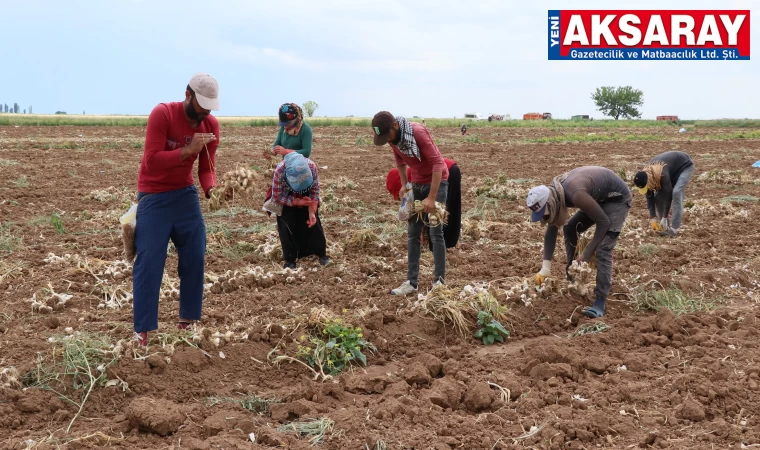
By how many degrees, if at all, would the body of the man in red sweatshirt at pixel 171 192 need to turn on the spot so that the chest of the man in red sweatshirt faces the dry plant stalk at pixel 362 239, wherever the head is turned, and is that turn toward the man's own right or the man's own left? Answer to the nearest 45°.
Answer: approximately 90° to the man's own left

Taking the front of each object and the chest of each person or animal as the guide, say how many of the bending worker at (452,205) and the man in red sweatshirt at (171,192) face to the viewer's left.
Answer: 1

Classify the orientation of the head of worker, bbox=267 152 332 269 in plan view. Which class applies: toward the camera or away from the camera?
toward the camera

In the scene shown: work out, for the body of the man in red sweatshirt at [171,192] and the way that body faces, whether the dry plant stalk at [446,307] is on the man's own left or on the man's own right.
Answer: on the man's own left

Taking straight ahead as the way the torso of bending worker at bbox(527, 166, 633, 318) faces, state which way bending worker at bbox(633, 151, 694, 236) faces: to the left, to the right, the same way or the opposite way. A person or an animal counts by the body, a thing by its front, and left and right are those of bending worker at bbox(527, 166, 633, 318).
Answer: the same way

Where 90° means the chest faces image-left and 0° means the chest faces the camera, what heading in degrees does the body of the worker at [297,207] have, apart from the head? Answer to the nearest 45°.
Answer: approximately 0°

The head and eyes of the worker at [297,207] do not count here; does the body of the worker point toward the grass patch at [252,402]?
yes

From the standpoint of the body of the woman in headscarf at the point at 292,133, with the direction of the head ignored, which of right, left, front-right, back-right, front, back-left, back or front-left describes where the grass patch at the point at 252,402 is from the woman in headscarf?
front-left

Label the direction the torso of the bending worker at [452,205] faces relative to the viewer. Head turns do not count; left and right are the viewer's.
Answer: facing to the left of the viewer

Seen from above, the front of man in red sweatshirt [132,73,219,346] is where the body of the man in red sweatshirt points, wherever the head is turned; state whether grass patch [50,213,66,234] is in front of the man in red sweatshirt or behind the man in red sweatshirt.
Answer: behind

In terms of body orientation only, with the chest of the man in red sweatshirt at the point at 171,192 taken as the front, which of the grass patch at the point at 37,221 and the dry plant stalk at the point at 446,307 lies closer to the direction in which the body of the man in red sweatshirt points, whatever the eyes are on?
the dry plant stalk

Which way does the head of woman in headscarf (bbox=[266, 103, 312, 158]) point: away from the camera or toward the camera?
toward the camera

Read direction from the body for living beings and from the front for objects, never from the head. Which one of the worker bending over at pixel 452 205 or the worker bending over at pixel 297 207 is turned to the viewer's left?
the worker bending over at pixel 452 205

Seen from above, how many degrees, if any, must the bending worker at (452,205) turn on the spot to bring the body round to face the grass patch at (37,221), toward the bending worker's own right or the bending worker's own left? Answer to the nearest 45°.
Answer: approximately 45° to the bending worker's own right

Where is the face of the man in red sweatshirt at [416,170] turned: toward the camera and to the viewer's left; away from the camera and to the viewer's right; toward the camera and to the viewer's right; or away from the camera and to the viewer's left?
toward the camera and to the viewer's left
